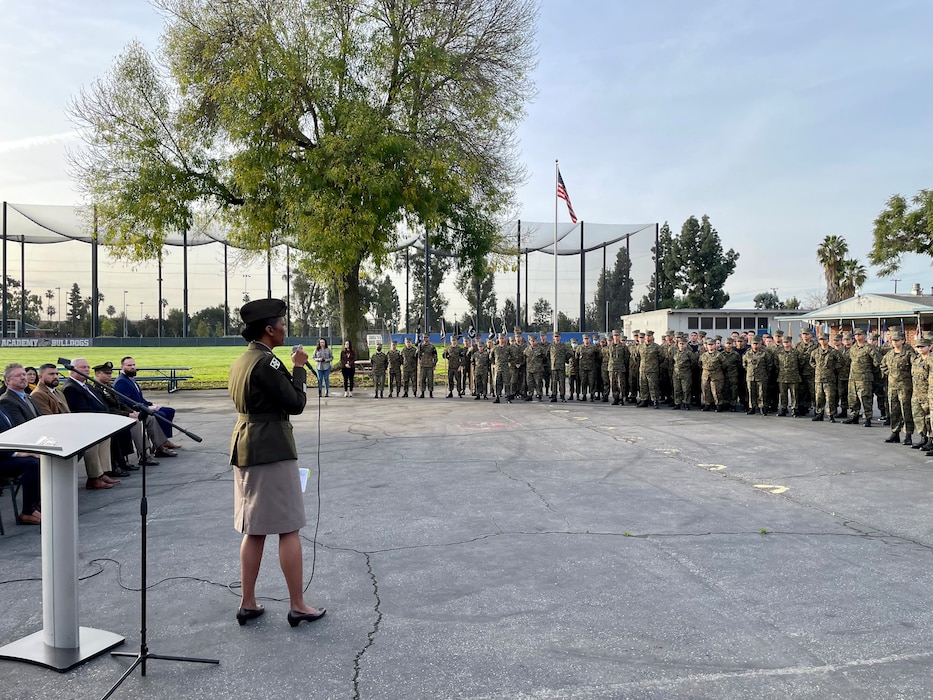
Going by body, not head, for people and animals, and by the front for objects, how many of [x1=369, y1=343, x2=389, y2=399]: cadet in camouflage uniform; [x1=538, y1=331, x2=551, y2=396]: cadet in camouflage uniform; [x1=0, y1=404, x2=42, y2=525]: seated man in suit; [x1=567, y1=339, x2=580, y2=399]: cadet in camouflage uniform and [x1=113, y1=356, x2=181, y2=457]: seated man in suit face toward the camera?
3

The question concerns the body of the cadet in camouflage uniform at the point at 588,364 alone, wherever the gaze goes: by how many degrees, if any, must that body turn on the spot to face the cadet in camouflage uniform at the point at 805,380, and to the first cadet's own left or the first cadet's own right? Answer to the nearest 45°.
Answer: approximately 45° to the first cadet's own left

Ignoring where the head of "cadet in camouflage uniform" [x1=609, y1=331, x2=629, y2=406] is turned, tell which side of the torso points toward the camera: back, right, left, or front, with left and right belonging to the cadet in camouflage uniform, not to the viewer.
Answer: front

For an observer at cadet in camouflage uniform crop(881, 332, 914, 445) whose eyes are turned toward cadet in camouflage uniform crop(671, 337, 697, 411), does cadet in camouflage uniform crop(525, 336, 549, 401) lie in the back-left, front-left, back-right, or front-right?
front-left

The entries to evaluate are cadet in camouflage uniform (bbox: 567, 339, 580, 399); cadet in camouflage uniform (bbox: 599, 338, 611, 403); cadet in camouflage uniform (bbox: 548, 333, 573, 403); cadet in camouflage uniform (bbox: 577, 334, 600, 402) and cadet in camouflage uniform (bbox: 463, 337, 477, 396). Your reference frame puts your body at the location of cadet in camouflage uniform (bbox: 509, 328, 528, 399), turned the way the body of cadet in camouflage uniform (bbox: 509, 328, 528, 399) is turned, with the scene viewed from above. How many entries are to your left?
4

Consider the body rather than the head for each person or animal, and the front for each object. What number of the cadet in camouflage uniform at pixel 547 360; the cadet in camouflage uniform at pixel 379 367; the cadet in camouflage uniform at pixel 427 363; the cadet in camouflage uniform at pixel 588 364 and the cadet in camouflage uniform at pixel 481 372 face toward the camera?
5

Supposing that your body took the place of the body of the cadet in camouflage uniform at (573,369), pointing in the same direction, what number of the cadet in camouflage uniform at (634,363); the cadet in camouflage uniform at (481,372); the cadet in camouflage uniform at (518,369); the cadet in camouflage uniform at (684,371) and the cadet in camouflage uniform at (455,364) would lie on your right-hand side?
3

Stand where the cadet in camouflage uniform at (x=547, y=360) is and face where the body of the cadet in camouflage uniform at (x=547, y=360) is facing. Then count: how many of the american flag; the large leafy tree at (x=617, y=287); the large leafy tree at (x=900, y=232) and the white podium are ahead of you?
1

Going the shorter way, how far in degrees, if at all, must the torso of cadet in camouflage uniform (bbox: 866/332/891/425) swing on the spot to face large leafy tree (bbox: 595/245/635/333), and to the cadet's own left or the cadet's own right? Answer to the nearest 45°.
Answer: approximately 90° to the cadet's own right

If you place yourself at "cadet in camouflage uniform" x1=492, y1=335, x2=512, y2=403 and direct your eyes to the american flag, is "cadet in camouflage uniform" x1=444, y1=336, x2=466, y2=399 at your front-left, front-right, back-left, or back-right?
front-left

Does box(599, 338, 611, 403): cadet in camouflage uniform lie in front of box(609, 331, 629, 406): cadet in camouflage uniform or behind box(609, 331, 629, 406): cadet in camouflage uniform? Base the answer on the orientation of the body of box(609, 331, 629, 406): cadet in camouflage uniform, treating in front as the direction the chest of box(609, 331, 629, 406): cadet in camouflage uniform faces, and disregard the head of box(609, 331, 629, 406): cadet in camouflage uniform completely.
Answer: behind

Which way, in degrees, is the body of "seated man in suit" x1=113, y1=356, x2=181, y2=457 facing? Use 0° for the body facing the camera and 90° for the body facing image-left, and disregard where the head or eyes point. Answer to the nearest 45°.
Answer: approximately 270°

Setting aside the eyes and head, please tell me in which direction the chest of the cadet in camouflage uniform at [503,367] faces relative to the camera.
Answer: toward the camera

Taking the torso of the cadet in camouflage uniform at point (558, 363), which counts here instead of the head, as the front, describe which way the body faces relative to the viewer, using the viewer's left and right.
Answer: facing the viewer

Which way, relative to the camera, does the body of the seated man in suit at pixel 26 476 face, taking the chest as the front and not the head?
to the viewer's right

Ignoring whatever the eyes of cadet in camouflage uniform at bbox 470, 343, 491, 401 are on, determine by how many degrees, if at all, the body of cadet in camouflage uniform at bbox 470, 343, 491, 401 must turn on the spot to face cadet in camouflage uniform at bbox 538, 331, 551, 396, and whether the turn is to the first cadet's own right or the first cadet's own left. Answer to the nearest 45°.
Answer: approximately 90° to the first cadet's own left

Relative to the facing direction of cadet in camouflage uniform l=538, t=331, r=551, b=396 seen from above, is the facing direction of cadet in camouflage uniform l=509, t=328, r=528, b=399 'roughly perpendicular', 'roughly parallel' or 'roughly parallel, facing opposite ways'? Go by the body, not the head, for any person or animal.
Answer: roughly parallel
